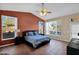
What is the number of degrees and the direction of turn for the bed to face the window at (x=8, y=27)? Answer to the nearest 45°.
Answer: approximately 135° to its right
